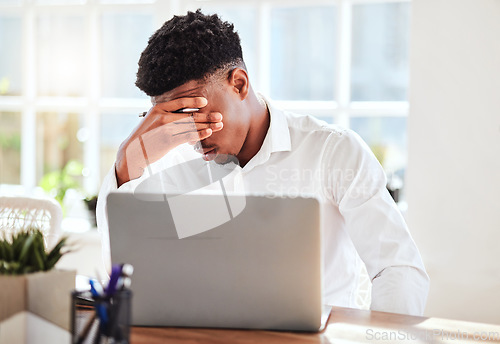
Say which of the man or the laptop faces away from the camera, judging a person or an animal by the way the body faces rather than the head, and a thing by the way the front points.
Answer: the laptop

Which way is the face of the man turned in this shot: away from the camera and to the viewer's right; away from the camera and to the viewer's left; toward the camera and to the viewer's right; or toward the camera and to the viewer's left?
toward the camera and to the viewer's left

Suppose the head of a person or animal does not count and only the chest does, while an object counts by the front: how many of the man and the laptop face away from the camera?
1

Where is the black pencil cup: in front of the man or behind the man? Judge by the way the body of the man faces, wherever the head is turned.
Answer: in front

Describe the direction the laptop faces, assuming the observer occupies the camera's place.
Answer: facing away from the viewer

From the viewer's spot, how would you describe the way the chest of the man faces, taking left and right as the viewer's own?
facing the viewer and to the left of the viewer
